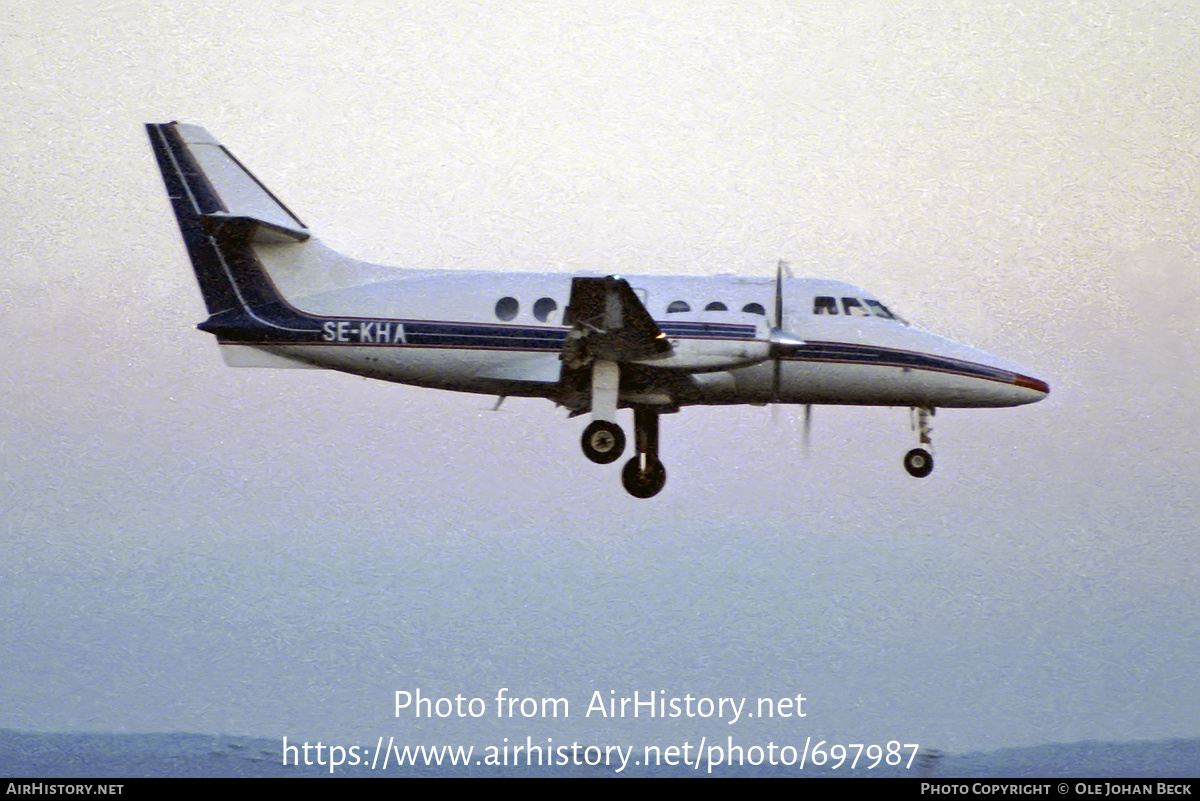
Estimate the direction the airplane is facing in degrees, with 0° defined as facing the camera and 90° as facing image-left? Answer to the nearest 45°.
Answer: approximately 270°
